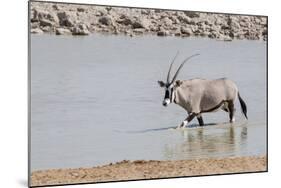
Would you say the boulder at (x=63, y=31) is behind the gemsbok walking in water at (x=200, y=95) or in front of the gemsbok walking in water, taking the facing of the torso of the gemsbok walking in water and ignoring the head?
in front

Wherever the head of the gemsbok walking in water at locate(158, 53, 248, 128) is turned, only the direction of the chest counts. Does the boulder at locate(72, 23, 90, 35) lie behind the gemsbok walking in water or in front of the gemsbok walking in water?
in front

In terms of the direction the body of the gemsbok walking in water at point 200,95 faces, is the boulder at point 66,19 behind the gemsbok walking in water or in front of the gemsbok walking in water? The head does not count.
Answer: in front

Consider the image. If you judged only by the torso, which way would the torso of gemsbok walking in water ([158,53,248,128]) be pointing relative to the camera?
to the viewer's left
